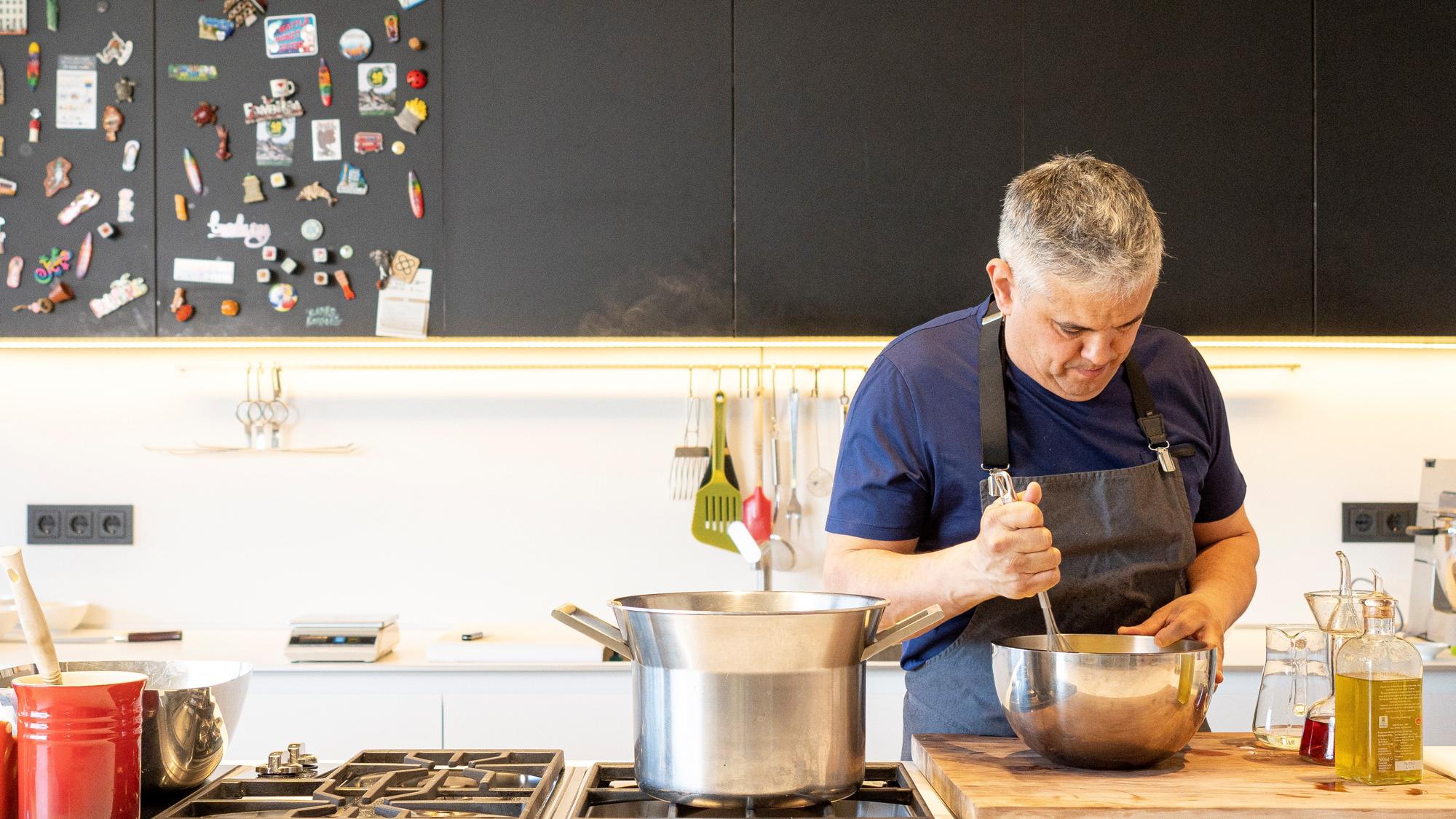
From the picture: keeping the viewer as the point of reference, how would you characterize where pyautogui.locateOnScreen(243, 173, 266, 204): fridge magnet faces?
facing the viewer

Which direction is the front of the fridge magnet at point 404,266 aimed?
toward the camera

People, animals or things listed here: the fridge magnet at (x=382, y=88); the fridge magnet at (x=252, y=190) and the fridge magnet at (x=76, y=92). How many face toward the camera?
3

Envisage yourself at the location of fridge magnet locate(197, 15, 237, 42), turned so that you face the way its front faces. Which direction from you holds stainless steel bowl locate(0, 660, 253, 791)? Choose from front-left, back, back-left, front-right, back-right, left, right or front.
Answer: front

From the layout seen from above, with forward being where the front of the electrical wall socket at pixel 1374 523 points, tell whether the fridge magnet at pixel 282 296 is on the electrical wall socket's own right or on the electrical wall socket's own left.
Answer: on the electrical wall socket's own right

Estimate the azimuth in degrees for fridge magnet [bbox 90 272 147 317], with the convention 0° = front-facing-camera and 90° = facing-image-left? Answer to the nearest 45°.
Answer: approximately 0°

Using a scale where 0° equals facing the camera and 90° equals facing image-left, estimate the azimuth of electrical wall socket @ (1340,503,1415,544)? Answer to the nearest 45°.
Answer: approximately 0°

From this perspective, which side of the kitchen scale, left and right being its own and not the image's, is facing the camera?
front
